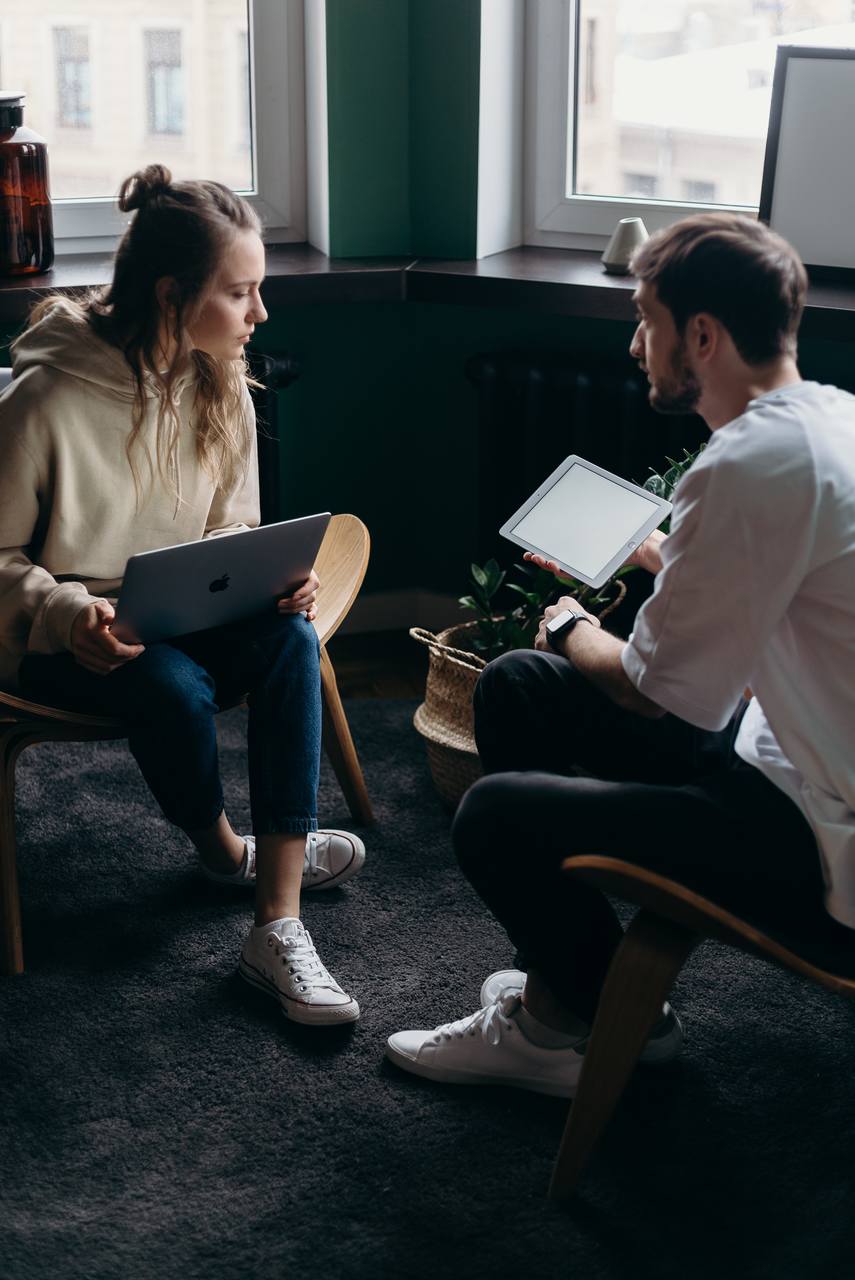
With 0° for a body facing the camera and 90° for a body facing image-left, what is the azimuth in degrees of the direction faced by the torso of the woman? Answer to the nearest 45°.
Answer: approximately 315°

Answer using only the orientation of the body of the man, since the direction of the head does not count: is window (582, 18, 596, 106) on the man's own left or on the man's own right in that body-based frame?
on the man's own right

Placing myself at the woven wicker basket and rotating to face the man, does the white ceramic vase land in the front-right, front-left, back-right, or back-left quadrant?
back-left

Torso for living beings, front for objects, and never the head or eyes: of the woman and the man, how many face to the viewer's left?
1

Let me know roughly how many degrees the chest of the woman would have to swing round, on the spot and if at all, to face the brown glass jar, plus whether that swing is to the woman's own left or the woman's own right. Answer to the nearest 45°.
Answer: approximately 135° to the woman's own left

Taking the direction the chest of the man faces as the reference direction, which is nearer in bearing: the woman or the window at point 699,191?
the woman

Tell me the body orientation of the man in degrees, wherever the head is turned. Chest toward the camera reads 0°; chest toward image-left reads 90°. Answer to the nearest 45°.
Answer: approximately 90°

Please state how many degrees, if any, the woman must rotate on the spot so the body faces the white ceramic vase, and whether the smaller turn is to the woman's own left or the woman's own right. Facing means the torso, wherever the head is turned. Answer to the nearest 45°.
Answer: approximately 90° to the woman's own left

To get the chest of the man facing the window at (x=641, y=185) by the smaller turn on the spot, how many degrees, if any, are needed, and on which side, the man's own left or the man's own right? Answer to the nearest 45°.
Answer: approximately 90° to the man's own right

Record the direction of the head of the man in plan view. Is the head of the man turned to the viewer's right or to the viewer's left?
to the viewer's left

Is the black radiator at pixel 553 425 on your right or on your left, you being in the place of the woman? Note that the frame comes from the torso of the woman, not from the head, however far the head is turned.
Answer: on your left

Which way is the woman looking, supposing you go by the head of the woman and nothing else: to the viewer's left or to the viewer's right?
to the viewer's right

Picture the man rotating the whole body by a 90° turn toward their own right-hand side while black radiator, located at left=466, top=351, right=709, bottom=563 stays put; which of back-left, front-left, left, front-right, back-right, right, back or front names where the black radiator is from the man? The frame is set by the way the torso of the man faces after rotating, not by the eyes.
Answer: front

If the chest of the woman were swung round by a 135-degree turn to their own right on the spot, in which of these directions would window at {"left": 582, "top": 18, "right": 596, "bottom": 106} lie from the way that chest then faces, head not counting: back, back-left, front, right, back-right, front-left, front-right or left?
back-right

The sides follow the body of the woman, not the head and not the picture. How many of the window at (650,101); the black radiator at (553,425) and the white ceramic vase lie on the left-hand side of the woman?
3
